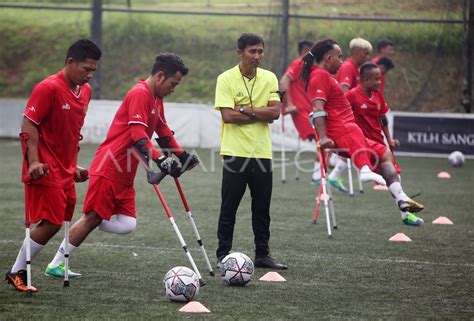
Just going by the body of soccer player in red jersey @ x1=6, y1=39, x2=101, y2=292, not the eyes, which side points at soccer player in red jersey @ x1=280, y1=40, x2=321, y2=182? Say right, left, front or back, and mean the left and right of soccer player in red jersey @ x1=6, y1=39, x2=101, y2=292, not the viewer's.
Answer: left

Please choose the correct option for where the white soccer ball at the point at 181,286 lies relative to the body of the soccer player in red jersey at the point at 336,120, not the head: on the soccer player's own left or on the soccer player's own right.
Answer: on the soccer player's own right

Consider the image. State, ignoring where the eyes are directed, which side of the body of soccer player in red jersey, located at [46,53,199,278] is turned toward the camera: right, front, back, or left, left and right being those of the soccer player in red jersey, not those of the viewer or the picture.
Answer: right

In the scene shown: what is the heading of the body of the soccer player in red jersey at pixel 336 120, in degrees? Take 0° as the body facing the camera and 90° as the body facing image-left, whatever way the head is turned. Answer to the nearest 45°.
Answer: approximately 270°

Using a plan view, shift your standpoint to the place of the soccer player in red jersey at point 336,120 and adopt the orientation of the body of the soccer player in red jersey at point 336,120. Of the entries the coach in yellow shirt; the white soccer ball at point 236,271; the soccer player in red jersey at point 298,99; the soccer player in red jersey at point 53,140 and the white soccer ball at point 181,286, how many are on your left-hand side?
1

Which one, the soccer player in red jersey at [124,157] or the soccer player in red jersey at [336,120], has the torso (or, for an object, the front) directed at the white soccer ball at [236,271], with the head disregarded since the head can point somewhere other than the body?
the soccer player in red jersey at [124,157]

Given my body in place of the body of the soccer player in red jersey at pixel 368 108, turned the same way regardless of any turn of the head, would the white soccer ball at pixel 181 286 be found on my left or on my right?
on my right

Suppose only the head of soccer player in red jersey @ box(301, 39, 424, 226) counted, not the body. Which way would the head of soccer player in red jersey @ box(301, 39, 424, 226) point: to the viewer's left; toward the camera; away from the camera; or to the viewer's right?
to the viewer's right

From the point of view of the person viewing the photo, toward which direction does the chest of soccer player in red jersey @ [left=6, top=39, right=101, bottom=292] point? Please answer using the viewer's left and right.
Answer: facing the viewer and to the right of the viewer

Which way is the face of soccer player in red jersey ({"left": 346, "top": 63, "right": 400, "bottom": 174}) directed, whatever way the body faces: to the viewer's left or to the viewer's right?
to the viewer's right

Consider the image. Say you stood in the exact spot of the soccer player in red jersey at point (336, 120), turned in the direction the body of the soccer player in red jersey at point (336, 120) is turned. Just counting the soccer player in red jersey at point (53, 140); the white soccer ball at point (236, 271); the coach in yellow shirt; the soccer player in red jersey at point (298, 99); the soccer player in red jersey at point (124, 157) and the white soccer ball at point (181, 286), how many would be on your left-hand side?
1

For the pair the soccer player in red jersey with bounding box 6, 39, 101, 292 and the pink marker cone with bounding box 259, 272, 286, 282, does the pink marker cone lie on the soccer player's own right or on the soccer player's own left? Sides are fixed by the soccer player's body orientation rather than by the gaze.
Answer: on the soccer player's own left

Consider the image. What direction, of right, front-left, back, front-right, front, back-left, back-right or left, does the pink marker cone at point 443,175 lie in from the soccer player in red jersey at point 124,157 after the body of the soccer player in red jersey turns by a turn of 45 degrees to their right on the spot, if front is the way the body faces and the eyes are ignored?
left
